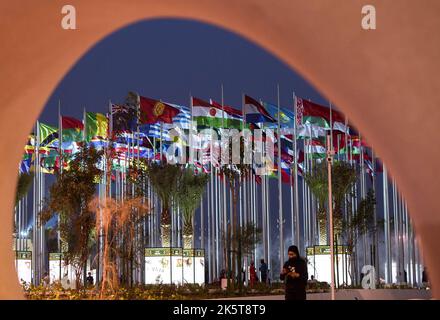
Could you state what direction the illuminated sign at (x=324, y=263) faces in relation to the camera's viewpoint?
facing the viewer

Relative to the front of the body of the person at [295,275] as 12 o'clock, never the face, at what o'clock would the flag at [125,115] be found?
The flag is roughly at 4 o'clock from the person.

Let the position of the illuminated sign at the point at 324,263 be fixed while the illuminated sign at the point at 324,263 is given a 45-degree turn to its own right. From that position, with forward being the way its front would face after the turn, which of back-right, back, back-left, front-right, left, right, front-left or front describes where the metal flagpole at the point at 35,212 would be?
right

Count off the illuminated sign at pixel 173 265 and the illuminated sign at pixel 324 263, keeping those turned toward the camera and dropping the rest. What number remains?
2

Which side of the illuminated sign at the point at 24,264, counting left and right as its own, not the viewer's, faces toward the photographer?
front

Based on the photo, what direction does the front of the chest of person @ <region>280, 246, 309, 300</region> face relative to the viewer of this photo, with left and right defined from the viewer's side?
facing the viewer and to the left of the viewer

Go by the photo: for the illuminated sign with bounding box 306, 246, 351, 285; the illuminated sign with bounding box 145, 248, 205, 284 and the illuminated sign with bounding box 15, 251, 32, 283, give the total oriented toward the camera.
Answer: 3

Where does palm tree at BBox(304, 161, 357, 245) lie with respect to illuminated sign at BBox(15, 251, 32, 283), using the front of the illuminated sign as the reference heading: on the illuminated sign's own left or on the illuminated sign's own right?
on the illuminated sign's own left

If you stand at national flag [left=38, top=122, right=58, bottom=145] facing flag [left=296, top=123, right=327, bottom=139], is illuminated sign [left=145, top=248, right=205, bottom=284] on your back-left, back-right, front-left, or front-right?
front-right

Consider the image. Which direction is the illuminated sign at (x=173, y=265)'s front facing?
toward the camera

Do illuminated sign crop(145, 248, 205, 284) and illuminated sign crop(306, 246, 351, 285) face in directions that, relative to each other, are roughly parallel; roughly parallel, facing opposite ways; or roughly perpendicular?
roughly parallel

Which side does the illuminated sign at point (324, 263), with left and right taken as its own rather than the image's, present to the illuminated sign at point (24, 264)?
right

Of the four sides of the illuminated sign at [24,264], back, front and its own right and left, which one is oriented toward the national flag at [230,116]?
left

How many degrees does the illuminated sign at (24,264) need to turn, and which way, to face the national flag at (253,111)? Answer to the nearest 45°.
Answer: approximately 90° to its left

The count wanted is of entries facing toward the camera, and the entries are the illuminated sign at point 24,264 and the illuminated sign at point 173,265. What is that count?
2
